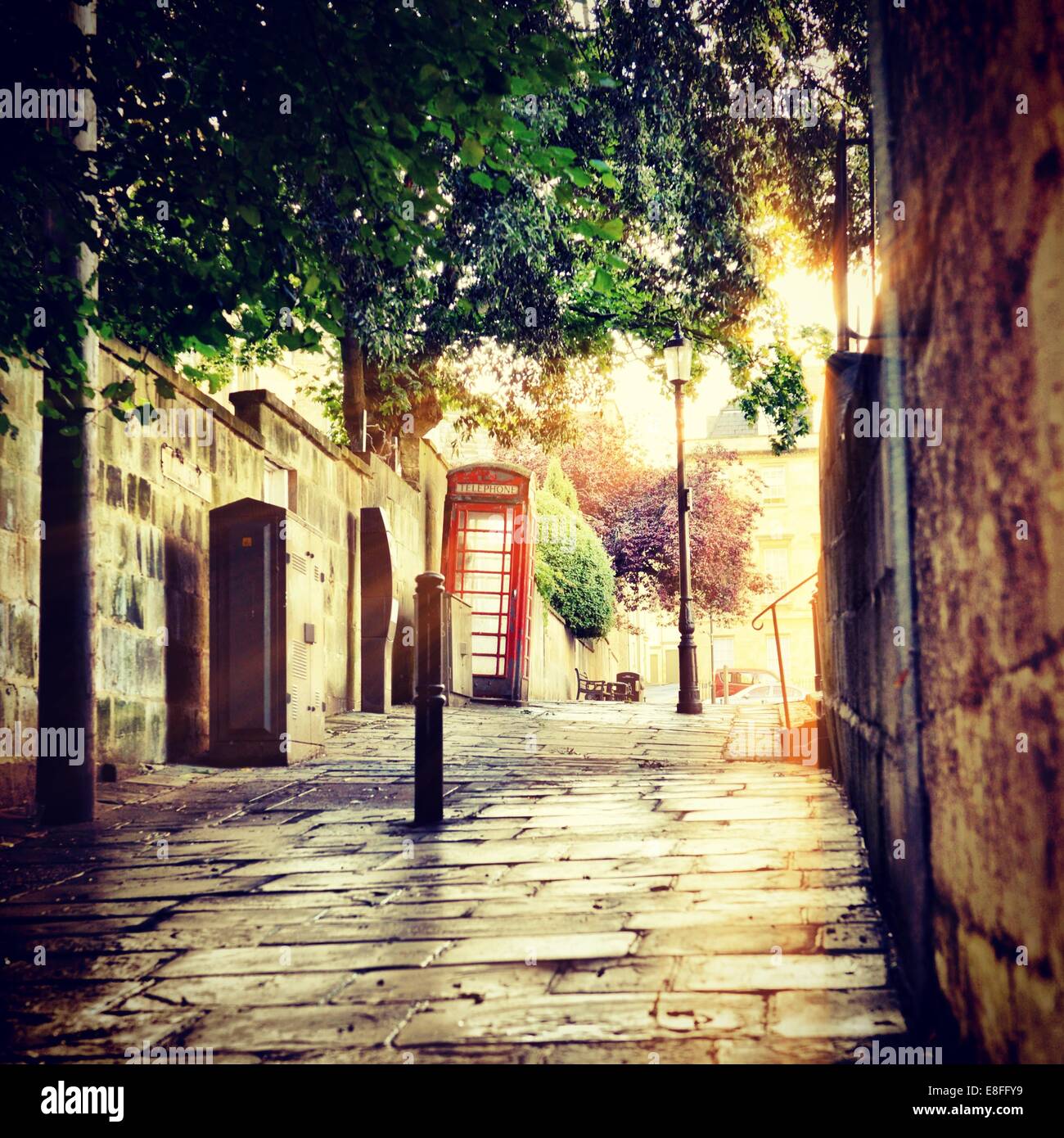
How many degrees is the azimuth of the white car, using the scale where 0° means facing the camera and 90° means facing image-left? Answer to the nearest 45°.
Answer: approximately 90°

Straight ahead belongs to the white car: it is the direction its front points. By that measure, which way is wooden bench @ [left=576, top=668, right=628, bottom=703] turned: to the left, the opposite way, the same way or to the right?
the opposite way

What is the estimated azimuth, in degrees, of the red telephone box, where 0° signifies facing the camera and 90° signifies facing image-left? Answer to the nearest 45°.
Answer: approximately 0°

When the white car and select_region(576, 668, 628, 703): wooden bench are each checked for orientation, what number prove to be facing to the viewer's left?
1

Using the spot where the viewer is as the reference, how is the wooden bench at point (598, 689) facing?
facing to the right of the viewer

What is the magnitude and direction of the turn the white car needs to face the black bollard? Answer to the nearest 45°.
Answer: approximately 90° to its left

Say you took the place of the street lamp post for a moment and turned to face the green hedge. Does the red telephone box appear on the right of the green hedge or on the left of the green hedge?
left

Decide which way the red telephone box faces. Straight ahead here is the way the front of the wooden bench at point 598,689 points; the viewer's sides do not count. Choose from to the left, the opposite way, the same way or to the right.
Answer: to the right
